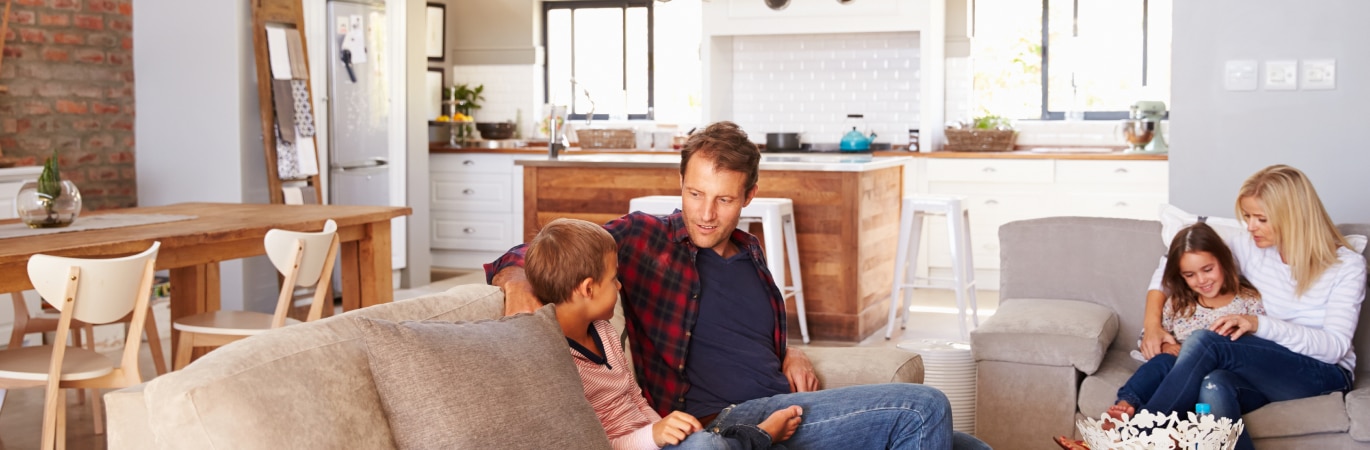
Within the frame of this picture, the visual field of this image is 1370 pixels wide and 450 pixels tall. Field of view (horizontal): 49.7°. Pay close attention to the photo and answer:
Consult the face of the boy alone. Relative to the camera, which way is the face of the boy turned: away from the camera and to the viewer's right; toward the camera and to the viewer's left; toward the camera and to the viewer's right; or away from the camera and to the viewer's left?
away from the camera and to the viewer's right

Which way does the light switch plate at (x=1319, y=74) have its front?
toward the camera

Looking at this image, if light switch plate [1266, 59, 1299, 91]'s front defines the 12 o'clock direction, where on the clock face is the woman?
The woman is roughly at 12 o'clock from the light switch plate.

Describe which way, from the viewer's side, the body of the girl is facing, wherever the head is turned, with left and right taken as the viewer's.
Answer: facing the viewer and to the left of the viewer

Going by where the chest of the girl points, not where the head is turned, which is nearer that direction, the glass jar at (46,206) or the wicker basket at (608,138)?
the glass jar

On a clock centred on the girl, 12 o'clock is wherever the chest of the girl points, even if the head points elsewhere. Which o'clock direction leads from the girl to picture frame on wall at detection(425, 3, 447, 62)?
The picture frame on wall is roughly at 3 o'clock from the girl.

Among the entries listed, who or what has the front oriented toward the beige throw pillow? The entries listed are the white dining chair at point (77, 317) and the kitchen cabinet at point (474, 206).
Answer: the kitchen cabinet

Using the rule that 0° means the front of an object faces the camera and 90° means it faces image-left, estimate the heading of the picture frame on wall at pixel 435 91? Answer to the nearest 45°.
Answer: approximately 315°

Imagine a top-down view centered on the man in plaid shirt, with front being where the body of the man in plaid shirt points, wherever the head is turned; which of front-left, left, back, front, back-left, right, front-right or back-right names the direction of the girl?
left

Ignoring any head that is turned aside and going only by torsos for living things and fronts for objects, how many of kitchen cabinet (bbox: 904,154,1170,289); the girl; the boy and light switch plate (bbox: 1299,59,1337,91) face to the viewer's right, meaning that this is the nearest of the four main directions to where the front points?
1

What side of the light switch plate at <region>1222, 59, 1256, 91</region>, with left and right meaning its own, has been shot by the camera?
front

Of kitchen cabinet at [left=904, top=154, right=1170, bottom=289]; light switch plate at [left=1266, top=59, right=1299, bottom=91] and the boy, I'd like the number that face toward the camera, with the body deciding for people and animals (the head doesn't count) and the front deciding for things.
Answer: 2

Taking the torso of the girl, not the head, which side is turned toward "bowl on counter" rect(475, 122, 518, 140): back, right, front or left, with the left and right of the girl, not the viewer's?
right

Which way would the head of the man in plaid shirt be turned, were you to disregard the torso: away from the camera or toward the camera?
toward the camera
